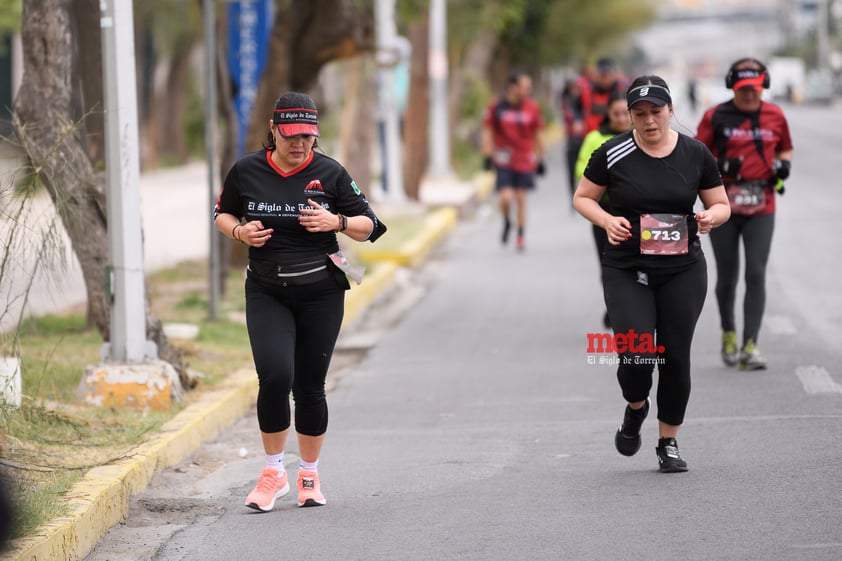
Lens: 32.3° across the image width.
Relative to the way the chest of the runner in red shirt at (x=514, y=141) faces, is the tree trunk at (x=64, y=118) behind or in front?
in front

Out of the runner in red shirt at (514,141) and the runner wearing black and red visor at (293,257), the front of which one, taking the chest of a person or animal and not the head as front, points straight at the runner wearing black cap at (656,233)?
the runner in red shirt

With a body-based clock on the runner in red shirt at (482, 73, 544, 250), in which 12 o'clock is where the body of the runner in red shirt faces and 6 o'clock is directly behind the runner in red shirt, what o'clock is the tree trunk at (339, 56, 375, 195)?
The tree trunk is roughly at 5 o'clock from the runner in red shirt.

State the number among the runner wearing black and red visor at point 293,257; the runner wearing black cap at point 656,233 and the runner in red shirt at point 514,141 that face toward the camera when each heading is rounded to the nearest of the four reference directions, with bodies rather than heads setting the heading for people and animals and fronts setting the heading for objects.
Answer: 3

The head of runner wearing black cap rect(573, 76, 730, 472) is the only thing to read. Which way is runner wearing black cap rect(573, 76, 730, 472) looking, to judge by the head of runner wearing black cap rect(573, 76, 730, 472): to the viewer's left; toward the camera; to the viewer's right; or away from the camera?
toward the camera

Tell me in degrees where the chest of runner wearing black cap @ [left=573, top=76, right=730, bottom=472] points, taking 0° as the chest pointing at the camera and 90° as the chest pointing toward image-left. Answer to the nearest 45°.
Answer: approximately 0°

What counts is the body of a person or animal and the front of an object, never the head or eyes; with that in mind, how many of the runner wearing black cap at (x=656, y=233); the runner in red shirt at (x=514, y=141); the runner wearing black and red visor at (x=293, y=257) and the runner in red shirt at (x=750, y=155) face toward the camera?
4

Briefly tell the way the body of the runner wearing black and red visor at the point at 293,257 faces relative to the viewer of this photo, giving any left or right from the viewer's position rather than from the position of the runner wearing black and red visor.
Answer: facing the viewer

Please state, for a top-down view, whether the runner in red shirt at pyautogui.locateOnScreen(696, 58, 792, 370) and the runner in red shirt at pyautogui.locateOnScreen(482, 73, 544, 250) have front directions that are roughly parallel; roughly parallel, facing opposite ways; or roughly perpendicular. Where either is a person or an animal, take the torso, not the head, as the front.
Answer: roughly parallel

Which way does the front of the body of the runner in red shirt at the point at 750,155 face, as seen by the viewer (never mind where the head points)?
toward the camera

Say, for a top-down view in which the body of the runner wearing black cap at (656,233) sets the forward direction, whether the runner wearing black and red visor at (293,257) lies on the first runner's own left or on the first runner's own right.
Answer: on the first runner's own right

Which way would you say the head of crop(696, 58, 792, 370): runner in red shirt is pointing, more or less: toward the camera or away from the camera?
toward the camera
